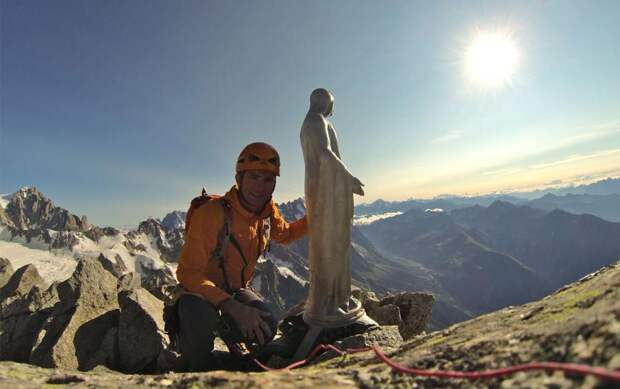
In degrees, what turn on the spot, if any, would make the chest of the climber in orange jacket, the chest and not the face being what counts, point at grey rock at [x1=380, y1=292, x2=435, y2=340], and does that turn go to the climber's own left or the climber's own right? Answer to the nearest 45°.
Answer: approximately 90° to the climber's own left

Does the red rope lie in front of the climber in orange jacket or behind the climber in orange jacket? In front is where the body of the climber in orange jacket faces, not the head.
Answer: in front

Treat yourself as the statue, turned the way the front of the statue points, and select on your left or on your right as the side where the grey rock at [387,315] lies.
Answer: on your left

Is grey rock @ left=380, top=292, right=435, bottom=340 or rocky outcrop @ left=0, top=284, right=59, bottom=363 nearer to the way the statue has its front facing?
the grey rock

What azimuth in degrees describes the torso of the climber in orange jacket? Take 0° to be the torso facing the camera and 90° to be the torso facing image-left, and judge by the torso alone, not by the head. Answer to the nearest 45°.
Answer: approximately 315°

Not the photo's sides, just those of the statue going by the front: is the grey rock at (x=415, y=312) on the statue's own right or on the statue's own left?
on the statue's own left

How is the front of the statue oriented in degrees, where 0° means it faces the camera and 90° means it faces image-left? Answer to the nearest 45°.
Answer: approximately 270°

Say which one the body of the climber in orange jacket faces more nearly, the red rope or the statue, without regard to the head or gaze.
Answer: the red rope

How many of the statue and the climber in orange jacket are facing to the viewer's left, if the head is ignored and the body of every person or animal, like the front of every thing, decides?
0

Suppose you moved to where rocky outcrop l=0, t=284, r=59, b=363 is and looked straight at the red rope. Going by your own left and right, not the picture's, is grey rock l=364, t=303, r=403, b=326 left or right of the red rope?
left
